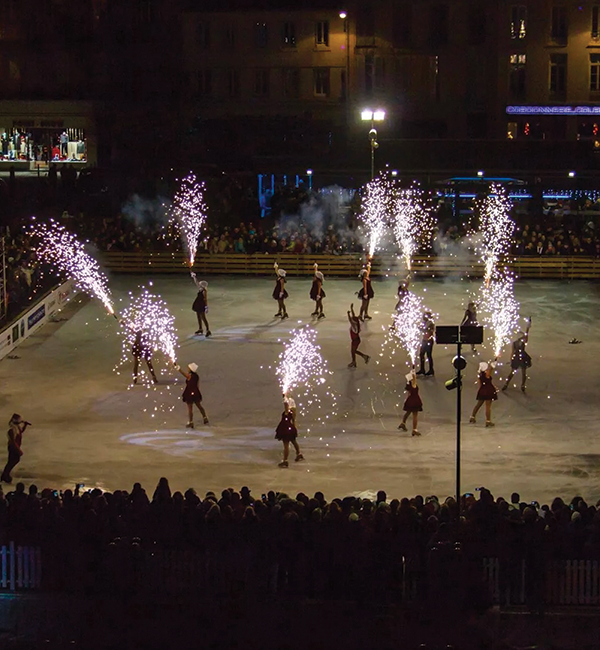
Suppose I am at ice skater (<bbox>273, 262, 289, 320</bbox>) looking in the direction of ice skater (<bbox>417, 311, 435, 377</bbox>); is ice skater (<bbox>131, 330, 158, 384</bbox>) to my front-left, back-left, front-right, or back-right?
front-right

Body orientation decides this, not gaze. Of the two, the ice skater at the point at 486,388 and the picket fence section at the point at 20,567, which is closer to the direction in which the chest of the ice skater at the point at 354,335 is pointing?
the picket fence section

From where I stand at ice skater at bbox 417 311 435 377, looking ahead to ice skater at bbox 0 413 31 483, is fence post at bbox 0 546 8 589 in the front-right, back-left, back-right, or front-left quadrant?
front-left

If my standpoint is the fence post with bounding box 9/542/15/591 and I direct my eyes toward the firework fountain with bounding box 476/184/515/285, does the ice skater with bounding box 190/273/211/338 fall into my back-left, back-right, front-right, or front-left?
front-left

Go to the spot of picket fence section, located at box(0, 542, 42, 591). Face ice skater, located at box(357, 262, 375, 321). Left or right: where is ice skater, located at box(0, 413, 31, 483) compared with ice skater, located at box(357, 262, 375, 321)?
left

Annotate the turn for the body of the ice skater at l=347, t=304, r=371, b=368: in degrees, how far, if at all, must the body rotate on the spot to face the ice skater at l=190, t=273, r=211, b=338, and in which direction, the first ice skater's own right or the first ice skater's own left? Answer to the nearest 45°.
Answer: approximately 45° to the first ice skater's own right
